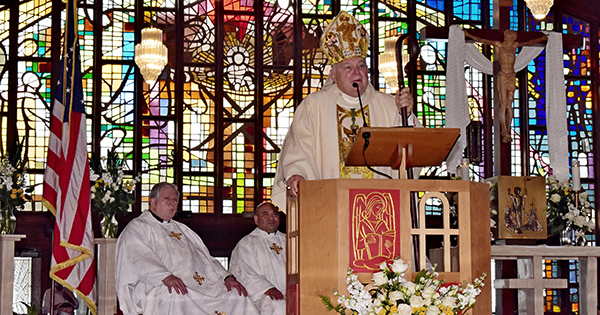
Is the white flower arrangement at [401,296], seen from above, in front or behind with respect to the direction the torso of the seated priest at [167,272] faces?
in front

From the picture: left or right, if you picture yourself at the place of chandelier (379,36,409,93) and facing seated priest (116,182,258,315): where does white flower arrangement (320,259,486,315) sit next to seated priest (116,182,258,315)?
left

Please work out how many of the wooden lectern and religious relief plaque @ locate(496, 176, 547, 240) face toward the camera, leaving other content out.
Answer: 2

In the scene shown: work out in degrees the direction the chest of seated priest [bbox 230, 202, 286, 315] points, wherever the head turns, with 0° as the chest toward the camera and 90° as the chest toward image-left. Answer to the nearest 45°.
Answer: approximately 315°
